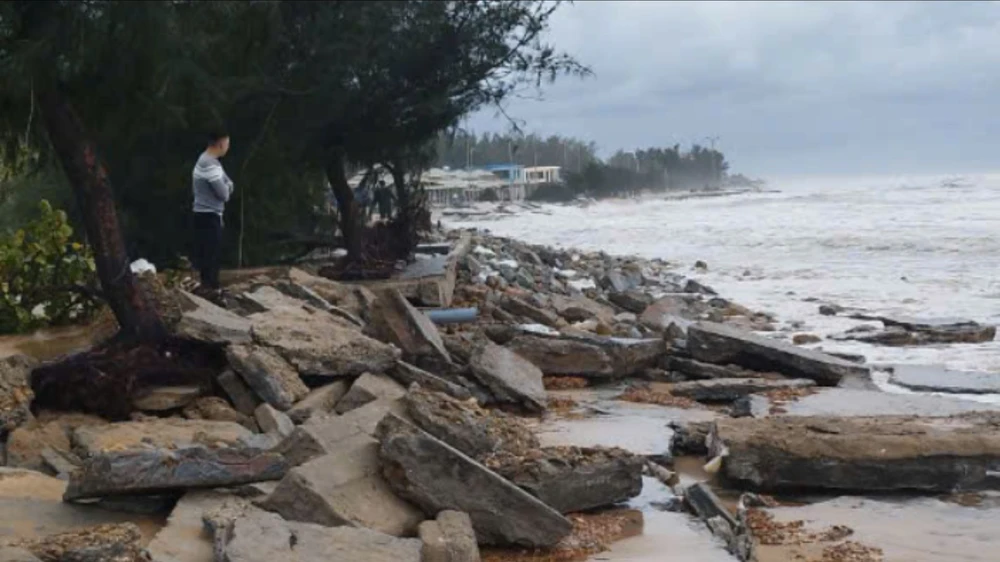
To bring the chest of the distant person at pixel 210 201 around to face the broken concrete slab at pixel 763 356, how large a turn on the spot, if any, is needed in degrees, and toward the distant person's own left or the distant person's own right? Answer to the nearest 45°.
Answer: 0° — they already face it

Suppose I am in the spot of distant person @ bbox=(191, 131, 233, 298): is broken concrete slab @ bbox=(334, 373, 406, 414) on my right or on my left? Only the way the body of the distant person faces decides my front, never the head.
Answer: on my right

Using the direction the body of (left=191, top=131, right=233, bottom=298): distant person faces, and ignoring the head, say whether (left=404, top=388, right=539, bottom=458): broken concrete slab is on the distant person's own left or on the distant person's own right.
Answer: on the distant person's own right

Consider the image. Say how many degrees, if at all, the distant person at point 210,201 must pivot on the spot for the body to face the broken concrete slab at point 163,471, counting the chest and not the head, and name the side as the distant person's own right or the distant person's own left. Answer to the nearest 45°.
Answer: approximately 90° to the distant person's own right

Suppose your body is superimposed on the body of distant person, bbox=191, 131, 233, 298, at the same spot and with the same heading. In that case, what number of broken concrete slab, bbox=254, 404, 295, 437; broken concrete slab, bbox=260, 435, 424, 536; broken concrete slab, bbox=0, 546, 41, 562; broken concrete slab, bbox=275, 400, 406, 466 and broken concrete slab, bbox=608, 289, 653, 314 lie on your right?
4

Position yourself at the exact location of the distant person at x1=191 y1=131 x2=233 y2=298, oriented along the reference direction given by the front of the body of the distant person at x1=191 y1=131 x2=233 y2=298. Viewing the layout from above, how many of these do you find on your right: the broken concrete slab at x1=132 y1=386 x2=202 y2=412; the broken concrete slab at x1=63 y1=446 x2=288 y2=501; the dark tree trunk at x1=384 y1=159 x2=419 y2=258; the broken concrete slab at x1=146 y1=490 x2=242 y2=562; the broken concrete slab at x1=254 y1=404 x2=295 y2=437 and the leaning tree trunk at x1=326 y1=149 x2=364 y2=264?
4

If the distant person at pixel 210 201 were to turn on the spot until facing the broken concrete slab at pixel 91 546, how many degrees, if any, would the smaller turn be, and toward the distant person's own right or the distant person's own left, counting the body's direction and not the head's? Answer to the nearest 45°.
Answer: approximately 90° to the distant person's own right

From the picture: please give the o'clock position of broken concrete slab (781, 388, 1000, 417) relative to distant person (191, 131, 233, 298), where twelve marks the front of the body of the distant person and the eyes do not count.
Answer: The broken concrete slab is roughly at 1 o'clock from the distant person.

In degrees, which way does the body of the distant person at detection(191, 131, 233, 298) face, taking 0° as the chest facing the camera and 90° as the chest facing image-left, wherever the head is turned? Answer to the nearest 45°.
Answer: approximately 270°

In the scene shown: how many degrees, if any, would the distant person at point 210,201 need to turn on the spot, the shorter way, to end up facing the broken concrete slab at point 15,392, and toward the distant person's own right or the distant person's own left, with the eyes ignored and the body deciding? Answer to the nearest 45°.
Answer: approximately 90° to the distant person's own right

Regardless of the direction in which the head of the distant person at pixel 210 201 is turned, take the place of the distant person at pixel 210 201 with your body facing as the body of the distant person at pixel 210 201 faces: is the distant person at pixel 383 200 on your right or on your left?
on your left

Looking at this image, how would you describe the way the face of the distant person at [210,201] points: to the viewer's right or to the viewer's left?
to the viewer's right
